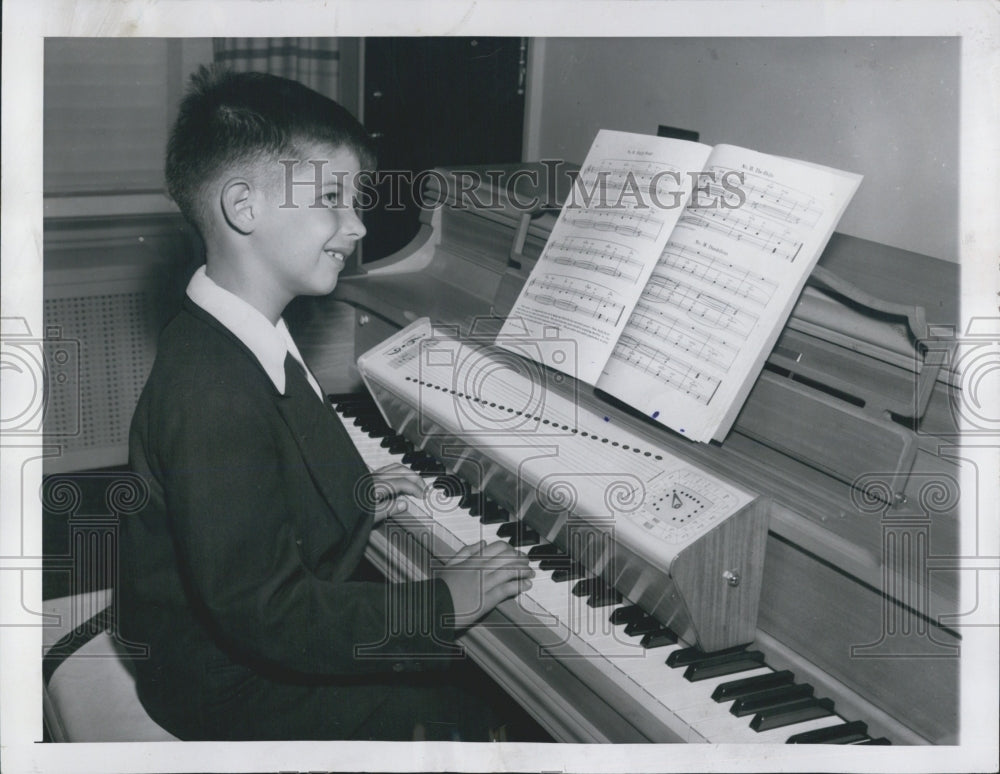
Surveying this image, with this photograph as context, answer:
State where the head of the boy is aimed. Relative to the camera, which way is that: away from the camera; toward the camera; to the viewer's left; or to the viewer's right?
to the viewer's right

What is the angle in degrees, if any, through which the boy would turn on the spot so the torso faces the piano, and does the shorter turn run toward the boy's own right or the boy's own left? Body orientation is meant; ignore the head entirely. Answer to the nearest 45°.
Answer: approximately 45° to the boy's own right

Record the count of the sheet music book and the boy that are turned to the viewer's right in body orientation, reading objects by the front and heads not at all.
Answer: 1

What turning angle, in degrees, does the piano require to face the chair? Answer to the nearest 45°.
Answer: approximately 45° to its right

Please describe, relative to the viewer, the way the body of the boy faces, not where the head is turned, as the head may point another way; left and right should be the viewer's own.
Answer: facing to the right of the viewer

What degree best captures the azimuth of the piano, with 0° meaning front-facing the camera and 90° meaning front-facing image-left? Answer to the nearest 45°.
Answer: approximately 45°

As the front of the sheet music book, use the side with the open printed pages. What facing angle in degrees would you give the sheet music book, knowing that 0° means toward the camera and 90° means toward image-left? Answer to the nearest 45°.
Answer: approximately 45°
